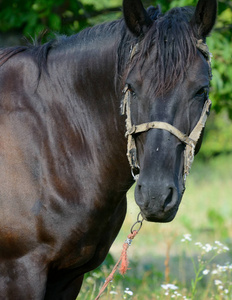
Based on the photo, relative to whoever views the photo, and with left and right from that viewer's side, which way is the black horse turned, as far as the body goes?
facing the viewer and to the right of the viewer
